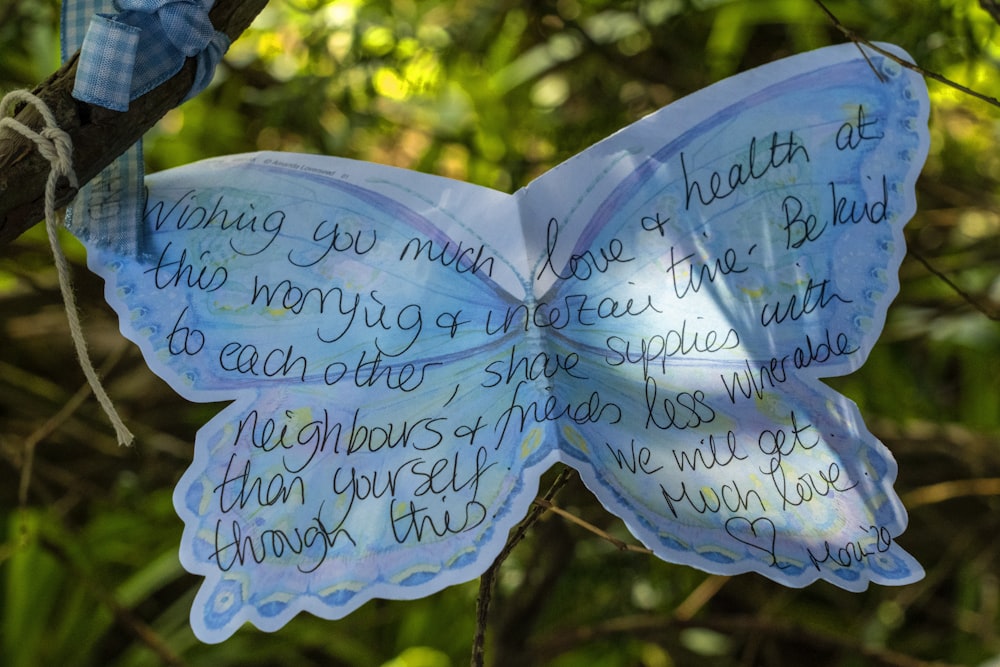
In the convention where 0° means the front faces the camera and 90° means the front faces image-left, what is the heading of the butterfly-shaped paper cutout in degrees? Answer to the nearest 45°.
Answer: approximately 0°
